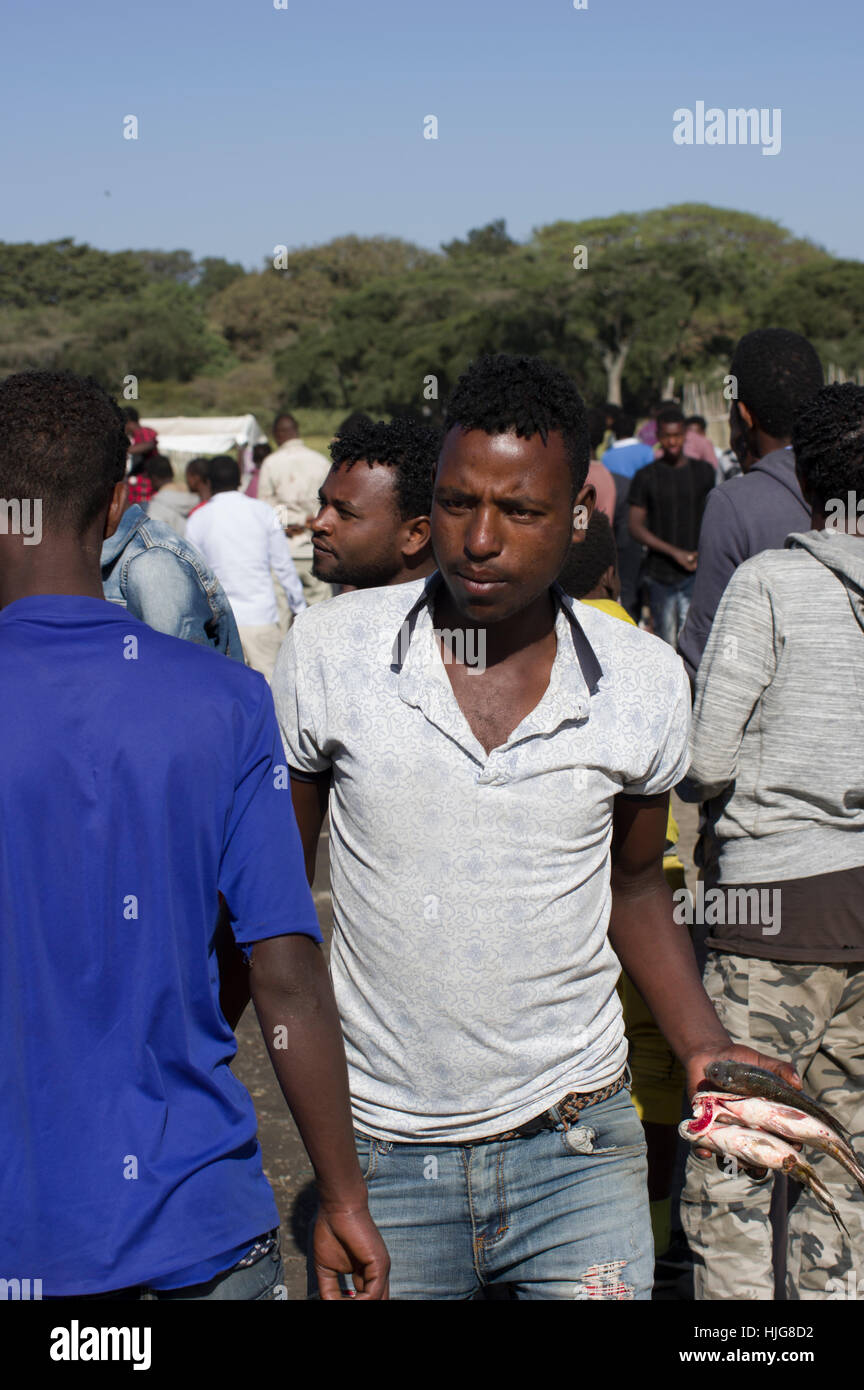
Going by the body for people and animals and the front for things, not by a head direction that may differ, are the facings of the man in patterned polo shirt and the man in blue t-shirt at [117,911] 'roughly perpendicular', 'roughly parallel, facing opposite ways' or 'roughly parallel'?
roughly parallel, facing opposite ways

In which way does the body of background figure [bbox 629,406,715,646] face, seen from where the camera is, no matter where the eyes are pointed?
toward the camera

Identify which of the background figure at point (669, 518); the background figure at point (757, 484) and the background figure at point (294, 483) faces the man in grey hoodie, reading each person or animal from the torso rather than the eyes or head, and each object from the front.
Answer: the background figure at point (669, 518)

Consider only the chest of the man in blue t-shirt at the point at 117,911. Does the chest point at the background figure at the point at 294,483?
yes

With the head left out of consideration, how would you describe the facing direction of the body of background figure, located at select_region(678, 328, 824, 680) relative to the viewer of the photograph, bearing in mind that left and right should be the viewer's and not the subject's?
facing away from the viewer and to the left of the viewer

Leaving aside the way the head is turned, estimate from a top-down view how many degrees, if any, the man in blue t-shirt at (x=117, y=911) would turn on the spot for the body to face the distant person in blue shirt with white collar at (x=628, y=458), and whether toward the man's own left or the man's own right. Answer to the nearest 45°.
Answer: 0° — they already face them

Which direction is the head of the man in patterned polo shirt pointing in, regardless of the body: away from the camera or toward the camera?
toward the camera

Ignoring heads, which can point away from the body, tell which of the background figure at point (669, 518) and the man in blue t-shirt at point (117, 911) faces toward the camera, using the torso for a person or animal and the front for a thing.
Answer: the background figure

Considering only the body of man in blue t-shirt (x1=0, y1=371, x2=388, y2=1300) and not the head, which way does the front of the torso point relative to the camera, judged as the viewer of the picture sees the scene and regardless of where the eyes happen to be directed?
away from the camera

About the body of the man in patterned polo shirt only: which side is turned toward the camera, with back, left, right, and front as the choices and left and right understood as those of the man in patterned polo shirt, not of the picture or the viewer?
front

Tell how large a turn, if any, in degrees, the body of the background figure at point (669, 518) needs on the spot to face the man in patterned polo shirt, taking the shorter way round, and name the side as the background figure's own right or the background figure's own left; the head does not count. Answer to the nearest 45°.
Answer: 0° — they already face them

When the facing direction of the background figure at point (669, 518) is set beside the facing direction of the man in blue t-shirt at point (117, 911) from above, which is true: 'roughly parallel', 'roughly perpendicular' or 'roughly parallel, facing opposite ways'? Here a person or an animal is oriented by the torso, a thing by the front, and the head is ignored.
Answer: roughly parallel, facing opposite ways

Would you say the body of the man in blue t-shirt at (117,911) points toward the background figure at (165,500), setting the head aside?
yes

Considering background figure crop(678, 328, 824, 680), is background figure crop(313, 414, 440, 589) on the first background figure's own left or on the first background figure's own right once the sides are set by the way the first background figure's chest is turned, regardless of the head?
on the first background figure's own left
